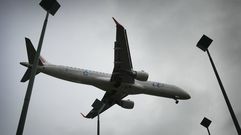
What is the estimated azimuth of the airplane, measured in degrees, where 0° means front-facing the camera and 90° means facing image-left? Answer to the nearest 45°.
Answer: approximately 270°
